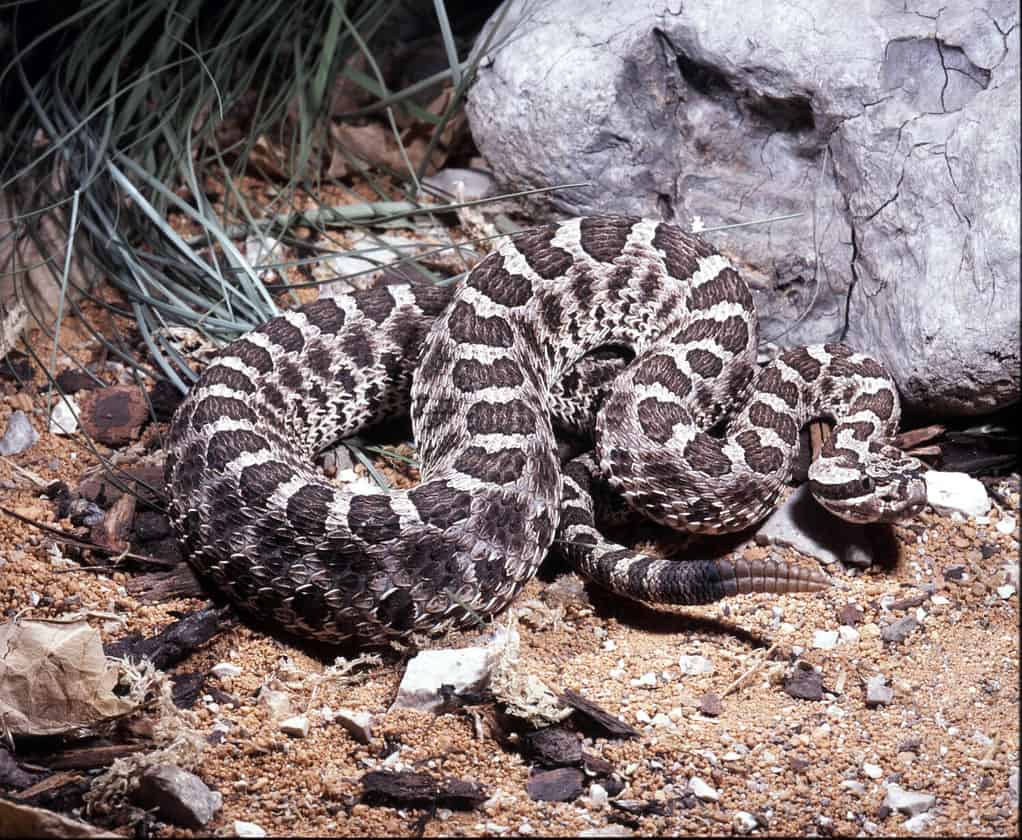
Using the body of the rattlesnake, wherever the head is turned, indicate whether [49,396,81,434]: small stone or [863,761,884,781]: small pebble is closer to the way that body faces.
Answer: the small pebble

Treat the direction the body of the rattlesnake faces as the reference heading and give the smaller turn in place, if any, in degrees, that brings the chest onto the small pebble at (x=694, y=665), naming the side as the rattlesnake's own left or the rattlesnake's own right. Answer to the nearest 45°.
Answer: approximately 45° to the rattlesnake's own right

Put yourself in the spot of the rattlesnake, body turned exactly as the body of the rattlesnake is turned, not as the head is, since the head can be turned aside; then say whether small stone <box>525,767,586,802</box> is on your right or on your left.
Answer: on your right

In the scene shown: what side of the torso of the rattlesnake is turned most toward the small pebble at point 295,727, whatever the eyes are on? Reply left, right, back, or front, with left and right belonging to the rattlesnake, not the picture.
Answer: right

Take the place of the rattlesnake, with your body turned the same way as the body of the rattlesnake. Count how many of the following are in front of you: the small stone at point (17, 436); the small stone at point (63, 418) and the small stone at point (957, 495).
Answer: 1

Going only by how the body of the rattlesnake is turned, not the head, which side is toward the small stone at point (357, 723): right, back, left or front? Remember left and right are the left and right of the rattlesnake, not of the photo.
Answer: right

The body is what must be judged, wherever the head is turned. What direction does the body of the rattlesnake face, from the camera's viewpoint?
to the viewer's right

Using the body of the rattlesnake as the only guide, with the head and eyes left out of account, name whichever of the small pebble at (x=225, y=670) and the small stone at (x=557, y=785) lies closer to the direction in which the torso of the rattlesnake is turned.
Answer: the small stone

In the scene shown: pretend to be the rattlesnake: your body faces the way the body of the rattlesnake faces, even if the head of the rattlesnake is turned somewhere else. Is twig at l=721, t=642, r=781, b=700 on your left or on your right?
on your right

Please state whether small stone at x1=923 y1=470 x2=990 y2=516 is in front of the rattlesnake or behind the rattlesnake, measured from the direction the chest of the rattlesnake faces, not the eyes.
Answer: in front

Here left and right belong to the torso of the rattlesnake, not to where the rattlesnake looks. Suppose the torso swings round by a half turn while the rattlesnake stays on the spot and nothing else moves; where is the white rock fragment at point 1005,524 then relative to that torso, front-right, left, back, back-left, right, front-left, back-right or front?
back

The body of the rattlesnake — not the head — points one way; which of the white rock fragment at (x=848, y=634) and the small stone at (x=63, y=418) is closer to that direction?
the white rock fragment

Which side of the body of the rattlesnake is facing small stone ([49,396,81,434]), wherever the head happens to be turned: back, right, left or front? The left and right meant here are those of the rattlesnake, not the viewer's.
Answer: back

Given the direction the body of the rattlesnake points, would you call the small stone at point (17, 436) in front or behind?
behind

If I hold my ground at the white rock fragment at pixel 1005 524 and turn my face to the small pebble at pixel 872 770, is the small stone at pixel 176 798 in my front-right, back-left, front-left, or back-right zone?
front-right
